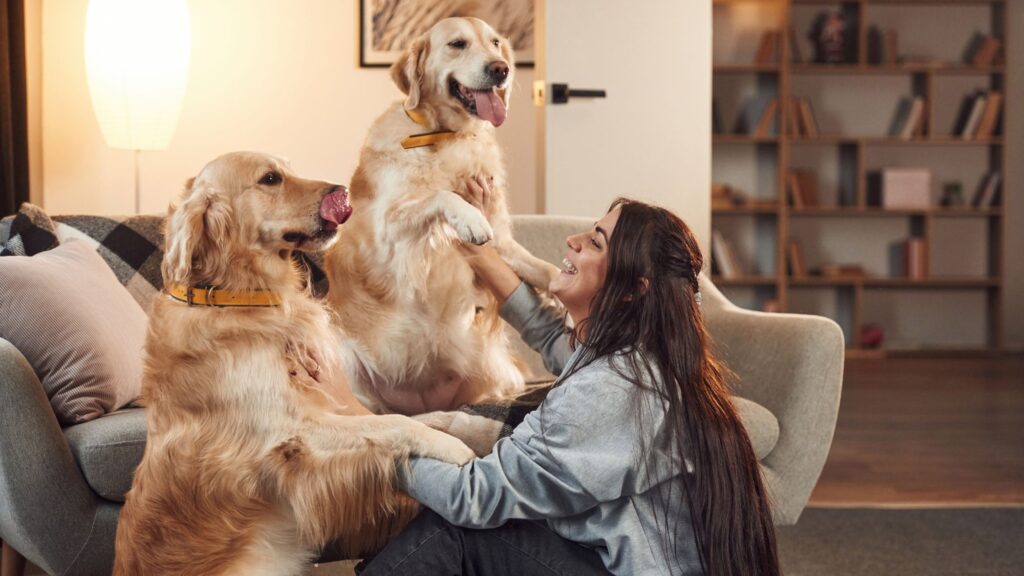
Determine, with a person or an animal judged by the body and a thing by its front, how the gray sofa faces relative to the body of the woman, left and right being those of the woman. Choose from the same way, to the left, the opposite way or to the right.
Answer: to the left

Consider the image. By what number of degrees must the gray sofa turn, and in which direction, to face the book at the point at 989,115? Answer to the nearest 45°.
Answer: approximately 135° to its left

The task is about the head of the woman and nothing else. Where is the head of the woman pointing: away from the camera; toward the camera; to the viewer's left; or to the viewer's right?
to the viewer's left

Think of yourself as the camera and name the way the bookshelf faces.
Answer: facing the viewer

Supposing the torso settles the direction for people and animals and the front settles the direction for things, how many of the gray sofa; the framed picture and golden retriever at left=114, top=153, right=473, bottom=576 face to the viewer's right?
1

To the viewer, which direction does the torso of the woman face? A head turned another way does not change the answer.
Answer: to the viewer's left

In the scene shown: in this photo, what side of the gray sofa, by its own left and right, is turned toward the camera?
front

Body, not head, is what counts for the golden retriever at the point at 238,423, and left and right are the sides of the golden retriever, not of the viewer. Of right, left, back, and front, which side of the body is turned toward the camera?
right

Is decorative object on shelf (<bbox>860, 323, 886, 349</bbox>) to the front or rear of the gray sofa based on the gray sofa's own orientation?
to the rear

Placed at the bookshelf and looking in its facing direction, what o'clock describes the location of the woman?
The woman is roughly at 12 o'clock from the bookshelf.
